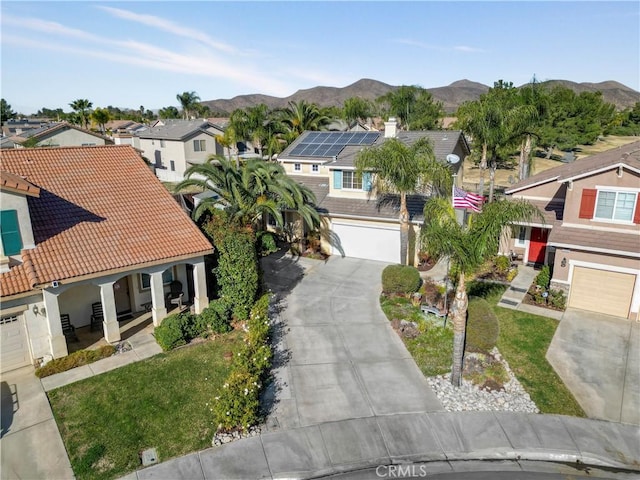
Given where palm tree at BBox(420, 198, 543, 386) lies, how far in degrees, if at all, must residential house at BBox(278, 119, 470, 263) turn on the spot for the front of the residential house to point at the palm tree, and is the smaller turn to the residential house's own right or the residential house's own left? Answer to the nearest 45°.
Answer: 0° — it already faces it

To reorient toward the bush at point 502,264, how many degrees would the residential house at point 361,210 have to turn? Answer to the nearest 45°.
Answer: approximately 90° to its left

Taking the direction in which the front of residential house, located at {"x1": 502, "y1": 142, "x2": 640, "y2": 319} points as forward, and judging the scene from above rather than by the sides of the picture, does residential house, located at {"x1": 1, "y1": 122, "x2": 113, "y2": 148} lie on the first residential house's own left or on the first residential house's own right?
on the first residential house's own right

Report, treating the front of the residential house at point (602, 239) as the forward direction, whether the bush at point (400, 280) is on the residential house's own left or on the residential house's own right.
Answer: on the residential house's own right

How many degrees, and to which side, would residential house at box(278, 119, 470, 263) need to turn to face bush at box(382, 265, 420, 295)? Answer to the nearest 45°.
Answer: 0° — it already faces it

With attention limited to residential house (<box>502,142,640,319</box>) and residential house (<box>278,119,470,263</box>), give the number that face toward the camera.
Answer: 2

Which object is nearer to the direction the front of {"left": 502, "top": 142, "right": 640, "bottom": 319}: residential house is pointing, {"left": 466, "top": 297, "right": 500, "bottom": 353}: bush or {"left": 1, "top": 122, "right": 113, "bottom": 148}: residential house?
the bush

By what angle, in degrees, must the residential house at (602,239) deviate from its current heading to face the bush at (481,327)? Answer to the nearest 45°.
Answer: approximately 45° to its right

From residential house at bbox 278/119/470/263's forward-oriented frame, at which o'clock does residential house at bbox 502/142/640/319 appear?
residential house at bbox 502/142/640/319 is roughly at 10 o'clock from residential house at bbox 278/119/470/263.

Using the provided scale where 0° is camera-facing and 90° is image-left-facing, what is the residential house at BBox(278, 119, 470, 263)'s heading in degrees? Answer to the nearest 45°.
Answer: approximately 0°

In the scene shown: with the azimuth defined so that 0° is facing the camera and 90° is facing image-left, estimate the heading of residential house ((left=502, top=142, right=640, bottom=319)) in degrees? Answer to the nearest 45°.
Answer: approximately 0°

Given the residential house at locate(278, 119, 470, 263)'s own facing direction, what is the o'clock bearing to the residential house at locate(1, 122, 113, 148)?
the residential house at locate(1, 122, 113, 148) is roughly at 4 o'clock from the residential house at locate(278, 119, 470, 263).

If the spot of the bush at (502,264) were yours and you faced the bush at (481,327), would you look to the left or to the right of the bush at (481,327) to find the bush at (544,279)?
left

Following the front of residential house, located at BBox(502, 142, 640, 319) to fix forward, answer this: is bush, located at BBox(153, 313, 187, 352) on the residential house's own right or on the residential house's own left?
on the residential house's own right
